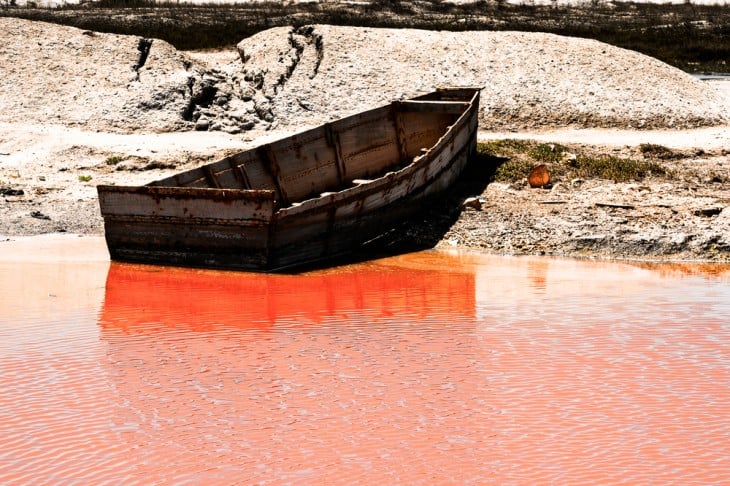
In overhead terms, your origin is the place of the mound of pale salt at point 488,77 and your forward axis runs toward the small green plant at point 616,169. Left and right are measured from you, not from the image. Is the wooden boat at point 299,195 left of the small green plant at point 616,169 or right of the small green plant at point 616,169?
right

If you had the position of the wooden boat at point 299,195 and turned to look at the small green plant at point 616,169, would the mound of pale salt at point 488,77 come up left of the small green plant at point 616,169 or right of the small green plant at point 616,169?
left

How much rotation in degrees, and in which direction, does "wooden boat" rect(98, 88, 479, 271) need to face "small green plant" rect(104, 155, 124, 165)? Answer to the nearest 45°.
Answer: approximately 90° to its left

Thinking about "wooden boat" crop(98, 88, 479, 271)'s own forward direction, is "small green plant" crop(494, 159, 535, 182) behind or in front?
in front

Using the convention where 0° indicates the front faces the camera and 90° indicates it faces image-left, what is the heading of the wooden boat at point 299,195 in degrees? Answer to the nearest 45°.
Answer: approximately 225°

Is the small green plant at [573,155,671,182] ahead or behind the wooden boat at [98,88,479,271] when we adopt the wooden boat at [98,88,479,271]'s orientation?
ahead
